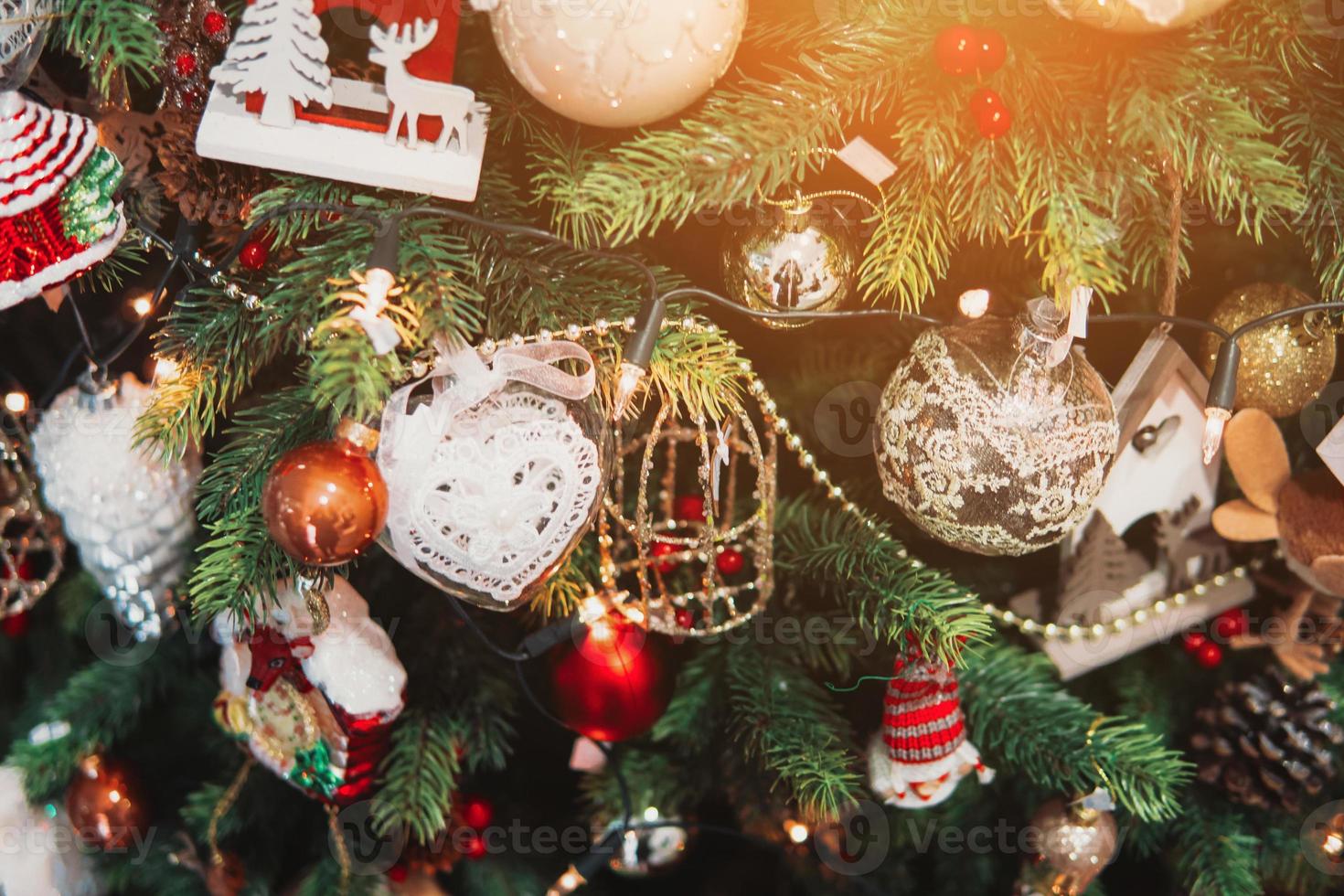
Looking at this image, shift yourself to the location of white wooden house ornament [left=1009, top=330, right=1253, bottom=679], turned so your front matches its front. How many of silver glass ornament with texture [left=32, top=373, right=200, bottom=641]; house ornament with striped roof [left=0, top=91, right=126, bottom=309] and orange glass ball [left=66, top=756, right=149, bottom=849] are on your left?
0

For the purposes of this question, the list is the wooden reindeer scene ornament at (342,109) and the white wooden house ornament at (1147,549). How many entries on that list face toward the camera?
2

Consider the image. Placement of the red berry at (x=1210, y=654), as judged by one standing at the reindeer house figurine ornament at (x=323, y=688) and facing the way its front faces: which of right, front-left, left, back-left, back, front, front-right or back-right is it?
back-left

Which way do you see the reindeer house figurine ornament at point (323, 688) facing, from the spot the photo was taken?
facing the viewer and to the left of the viewer

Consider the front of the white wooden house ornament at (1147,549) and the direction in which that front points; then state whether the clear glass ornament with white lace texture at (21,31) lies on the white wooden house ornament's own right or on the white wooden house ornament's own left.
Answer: on the white wooden house ornament's own right

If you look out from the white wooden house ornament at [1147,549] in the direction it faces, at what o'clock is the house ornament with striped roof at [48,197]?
The house ornament with striped roof is roughly at 2 o'clock from the white wooden house ornament.

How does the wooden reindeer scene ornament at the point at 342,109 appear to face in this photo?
toward the camera

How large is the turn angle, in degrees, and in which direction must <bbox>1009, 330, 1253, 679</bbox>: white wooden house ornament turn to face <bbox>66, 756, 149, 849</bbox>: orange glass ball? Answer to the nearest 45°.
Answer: approximately 45° to its right

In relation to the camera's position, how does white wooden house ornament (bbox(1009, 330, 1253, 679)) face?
facing the viewer
